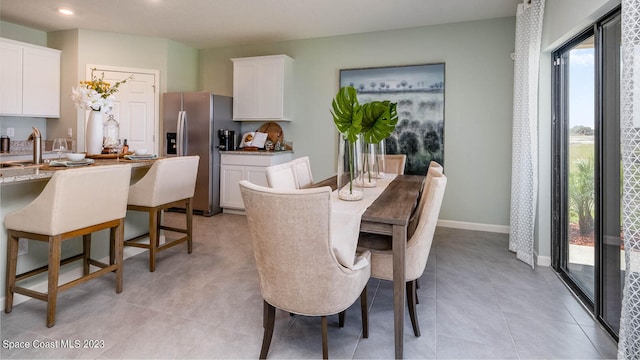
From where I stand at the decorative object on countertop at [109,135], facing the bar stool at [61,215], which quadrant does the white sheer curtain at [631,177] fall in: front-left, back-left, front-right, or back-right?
front-left

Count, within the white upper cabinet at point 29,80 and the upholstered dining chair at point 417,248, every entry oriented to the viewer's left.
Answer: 1

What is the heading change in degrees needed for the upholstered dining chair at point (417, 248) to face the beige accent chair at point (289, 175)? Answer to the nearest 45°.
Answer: approximately 45° to its right

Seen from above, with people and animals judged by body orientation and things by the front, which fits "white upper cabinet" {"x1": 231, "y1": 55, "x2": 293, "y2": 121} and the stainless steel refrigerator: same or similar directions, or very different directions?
same or similar directions

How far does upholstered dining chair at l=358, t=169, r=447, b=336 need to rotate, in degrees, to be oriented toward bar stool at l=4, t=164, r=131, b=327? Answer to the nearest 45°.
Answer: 0° — it already faces it

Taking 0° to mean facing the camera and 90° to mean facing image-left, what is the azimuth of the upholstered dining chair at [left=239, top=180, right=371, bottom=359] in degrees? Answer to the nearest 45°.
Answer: approximately 225°

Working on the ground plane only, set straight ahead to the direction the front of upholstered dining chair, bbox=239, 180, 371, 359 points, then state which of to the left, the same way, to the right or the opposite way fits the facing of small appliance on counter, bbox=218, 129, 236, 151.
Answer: the opposite way

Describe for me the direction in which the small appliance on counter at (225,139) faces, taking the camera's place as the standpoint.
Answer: facing the viewer and to the left of the viewer

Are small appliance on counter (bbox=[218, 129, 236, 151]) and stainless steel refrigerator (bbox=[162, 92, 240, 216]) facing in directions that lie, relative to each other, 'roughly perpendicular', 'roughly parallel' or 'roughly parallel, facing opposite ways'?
roughly parallel

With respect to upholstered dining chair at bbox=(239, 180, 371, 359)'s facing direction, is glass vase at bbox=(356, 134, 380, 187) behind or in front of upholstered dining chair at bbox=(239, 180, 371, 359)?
in front

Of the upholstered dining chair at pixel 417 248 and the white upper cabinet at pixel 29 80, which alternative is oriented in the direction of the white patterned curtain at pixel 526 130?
the white upper cabinet

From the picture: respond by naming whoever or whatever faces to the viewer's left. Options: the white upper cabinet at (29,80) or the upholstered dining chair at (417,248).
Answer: the upholstered dining chair
